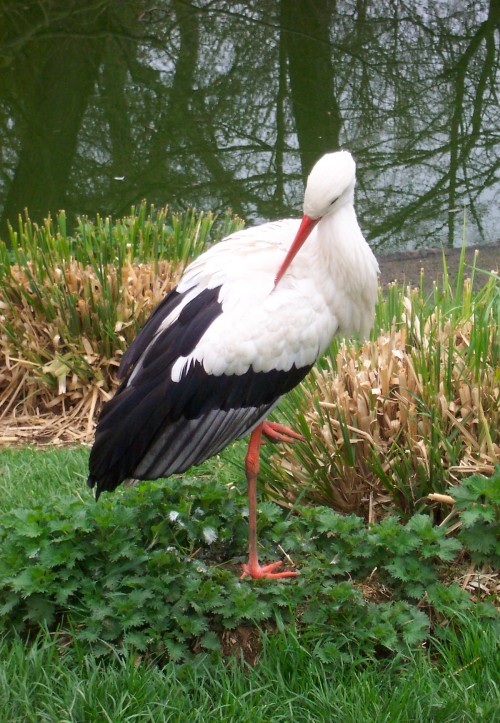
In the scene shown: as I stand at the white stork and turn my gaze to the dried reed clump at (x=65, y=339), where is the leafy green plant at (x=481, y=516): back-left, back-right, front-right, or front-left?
back-right

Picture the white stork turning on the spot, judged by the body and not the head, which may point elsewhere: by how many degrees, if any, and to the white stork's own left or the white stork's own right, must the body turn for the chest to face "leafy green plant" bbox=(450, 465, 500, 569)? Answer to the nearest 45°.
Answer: approximately 45° to the white stork's own right

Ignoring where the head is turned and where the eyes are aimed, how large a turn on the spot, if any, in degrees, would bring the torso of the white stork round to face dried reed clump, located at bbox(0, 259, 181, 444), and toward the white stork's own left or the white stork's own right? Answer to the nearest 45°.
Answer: approximately 135° to the white stork's own left

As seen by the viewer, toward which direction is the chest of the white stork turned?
to the viewer's right
